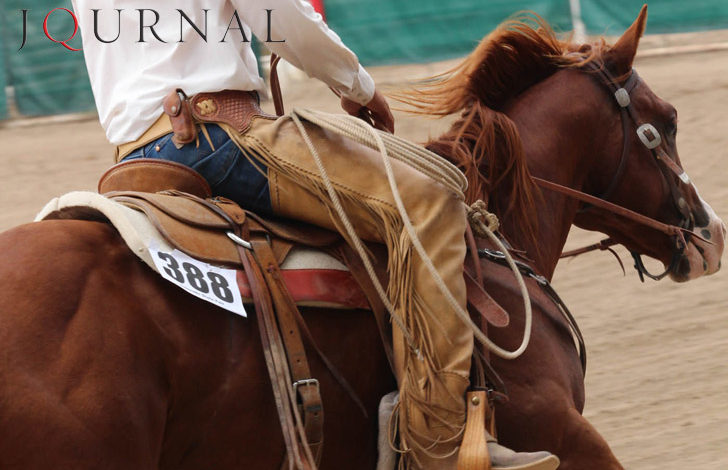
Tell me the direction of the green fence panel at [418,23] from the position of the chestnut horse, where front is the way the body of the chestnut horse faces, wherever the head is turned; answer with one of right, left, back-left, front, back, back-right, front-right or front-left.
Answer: left

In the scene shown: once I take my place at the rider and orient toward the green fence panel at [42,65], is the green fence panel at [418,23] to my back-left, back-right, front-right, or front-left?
front-right

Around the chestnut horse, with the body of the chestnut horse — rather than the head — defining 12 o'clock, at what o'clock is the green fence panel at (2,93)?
The green fence panel is roughly at 8 o'clock from the chestnut horse.

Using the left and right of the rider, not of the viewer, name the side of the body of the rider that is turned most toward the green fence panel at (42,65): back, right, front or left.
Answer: left

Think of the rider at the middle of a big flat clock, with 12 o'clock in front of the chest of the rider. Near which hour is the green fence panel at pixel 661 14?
The green fence panel is roughly at 10 o'clock from the rider.

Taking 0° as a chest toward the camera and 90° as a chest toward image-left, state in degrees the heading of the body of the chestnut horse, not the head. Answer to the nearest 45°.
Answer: approximately 270°

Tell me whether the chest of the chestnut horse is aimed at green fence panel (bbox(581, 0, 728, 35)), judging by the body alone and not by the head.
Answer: no

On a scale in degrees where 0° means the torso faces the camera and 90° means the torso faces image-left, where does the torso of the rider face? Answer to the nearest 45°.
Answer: approximately 270°

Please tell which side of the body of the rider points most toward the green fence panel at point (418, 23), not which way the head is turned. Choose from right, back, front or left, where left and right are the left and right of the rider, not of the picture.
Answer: left

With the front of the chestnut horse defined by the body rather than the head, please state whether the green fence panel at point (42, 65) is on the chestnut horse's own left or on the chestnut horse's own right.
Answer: on the chestnut horse's own left

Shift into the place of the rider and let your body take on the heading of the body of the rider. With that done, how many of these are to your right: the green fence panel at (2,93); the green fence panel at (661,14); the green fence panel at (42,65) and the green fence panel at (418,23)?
0
